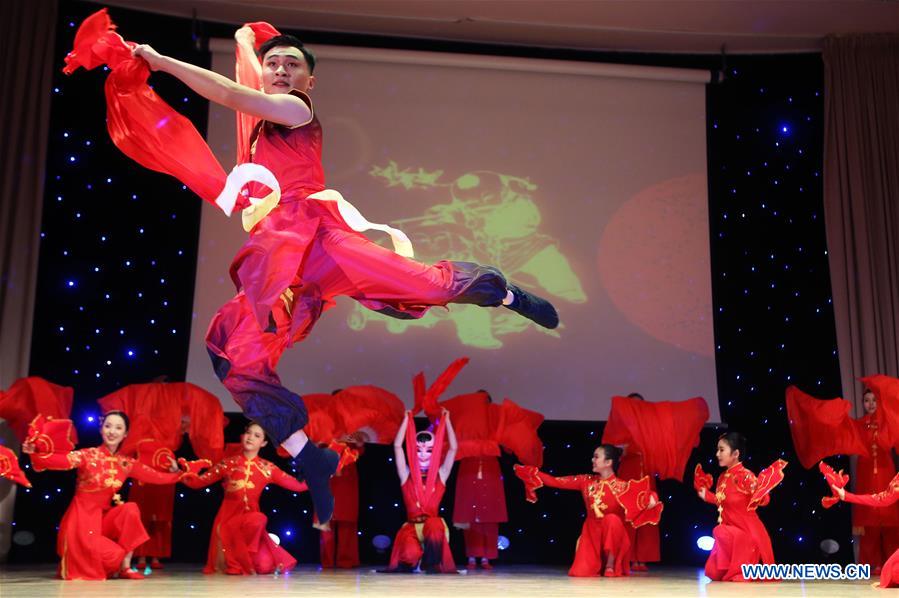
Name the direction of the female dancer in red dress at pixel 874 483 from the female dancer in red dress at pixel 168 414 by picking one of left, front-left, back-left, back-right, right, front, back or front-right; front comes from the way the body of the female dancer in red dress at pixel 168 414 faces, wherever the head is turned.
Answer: left

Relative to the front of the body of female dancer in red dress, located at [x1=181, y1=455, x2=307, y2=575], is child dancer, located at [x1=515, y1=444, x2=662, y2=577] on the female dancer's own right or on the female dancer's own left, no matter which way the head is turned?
on the female dancer's own left

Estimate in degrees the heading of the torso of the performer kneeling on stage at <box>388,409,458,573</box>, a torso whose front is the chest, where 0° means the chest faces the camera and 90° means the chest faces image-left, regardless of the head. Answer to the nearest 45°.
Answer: approximately 0°

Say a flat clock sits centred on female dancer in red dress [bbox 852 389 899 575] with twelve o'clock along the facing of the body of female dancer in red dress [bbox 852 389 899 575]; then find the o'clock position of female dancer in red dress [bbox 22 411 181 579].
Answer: female dancer in red dress [bbox 22 411 181 579] is roughly at 2 o'clock from female dancer in red dress [bbox 852 389 899 575].

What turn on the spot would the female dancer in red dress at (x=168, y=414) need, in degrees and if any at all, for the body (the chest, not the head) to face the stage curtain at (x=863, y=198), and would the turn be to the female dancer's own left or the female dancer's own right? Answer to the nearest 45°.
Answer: approximately 90° to the female dancer's own left

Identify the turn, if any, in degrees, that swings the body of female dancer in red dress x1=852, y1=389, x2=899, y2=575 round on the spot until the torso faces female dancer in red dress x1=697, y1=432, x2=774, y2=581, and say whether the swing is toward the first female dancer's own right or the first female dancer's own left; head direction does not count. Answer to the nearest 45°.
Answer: approximately 45° to the first female dancer's own right

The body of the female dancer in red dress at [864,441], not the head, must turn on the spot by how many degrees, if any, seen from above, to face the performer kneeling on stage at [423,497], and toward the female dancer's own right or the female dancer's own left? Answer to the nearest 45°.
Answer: approximately 45° to the female dancer's own right

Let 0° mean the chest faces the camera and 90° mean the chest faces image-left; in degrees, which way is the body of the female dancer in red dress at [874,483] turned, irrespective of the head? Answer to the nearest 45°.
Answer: approximately 0°

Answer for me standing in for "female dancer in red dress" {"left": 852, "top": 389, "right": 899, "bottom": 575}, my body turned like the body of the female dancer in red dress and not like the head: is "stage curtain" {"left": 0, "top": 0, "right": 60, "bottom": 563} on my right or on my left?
on my right
